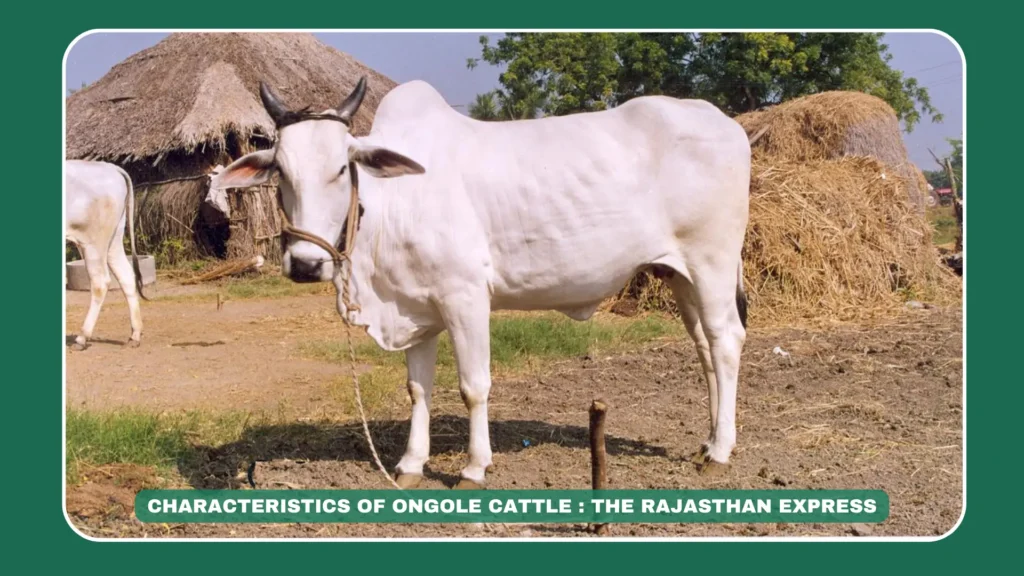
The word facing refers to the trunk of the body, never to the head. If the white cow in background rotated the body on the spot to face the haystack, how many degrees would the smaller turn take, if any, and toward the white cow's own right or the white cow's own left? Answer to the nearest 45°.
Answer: approximately 180°

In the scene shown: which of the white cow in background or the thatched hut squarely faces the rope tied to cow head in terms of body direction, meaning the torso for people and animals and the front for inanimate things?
the thatched hut

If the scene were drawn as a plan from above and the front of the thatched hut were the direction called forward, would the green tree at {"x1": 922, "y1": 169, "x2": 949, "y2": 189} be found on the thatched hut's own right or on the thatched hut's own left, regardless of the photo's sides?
on the thatched hut's own left

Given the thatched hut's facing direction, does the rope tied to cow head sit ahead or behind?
ahead

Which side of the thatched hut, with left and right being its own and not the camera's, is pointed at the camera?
front

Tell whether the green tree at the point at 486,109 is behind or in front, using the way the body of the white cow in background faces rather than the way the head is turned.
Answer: behind

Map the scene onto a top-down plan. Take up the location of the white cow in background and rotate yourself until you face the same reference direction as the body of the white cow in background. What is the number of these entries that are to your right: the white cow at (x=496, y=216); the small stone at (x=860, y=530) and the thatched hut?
1

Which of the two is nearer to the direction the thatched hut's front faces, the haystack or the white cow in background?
the white cow in background
